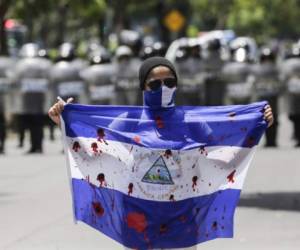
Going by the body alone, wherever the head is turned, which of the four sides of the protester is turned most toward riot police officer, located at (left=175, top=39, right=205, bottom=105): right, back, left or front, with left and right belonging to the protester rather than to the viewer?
back

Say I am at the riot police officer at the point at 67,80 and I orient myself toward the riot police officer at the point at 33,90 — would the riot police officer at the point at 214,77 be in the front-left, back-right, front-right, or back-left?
back-right

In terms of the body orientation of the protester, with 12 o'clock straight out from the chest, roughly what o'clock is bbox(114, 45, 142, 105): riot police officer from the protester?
The riot police officer is roughly at 6 o'clock from the protester.

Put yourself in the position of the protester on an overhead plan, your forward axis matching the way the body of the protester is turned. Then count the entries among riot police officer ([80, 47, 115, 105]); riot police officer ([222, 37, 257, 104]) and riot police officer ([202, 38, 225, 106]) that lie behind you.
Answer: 3

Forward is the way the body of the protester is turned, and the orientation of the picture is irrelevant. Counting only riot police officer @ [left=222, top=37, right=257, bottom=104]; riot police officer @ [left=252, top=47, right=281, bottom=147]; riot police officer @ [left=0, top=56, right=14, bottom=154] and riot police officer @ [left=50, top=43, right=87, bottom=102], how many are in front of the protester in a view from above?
0

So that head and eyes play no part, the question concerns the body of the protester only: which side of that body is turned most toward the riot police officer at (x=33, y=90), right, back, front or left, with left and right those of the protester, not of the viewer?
back

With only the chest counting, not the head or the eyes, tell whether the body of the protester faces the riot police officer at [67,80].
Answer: no

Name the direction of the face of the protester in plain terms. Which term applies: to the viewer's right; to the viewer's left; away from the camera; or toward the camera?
toward the camera

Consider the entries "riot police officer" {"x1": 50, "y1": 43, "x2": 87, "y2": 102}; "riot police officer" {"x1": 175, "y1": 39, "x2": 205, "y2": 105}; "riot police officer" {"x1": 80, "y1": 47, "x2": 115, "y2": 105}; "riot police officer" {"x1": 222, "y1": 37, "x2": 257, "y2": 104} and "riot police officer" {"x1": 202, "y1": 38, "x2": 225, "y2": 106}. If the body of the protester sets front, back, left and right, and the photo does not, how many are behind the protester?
5

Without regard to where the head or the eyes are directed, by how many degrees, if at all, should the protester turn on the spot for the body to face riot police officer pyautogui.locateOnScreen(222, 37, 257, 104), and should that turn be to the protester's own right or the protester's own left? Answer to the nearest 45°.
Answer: approximately 180°

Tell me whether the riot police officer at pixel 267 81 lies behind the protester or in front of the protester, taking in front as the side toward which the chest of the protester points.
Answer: behind

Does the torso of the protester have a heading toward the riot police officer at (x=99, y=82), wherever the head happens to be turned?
no

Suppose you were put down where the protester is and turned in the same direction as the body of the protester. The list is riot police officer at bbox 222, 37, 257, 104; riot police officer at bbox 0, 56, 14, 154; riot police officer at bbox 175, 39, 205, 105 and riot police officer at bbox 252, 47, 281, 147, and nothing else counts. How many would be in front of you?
0

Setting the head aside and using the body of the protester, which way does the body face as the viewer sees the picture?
toward the camera
